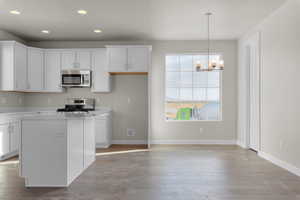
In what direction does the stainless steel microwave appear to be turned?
toward the camera

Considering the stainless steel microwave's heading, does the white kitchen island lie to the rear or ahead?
ahead

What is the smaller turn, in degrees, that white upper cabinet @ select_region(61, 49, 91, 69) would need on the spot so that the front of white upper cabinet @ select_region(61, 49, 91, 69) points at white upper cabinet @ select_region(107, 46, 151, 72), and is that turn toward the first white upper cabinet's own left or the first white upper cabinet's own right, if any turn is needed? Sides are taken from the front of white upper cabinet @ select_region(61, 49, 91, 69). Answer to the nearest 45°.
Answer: approximately 45° to the first white upper cabinet's own left

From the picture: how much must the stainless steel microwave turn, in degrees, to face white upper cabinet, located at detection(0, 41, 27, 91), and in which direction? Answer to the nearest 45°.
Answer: approximately 90° to its right

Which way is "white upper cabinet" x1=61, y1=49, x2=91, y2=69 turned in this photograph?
toward the camera

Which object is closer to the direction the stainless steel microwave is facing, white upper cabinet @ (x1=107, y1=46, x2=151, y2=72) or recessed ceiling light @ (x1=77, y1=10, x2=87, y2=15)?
the recessed ceiling light

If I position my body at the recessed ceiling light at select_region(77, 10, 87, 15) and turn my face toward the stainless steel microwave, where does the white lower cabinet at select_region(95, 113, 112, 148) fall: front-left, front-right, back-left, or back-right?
front-right

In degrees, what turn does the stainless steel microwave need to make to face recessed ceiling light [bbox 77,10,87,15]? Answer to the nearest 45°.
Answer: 0° — it already faces it

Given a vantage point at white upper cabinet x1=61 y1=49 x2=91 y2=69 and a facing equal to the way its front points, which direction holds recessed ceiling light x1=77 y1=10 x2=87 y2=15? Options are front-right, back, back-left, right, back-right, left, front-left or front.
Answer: front
